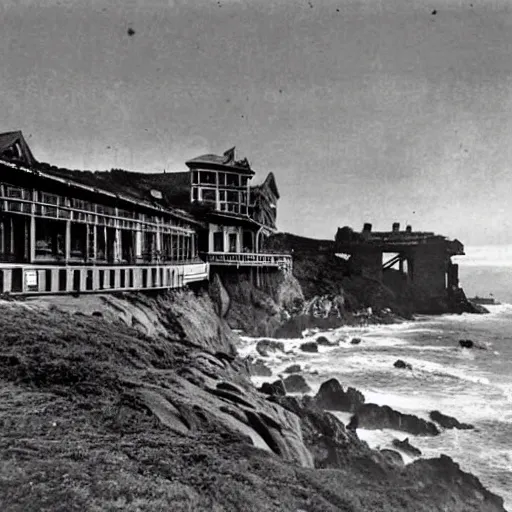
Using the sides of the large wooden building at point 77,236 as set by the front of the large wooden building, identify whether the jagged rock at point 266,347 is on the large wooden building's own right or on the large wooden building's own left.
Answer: on the large wooden building's own left

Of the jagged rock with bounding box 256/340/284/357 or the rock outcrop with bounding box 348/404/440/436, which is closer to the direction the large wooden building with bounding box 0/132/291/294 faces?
the rock outcrop

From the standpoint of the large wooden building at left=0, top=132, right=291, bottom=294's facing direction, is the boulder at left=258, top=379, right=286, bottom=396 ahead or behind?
ahead

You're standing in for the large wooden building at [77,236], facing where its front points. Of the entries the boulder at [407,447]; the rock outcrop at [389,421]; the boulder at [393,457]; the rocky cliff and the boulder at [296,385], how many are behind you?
0

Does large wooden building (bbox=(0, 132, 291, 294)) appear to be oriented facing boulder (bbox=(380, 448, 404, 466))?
yes

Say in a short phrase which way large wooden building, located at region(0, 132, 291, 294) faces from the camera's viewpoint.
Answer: facing the viewer and to the right of the viewer

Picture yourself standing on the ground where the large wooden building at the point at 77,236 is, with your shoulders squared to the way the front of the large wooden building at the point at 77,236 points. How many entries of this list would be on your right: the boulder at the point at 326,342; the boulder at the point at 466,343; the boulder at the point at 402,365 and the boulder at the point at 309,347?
0

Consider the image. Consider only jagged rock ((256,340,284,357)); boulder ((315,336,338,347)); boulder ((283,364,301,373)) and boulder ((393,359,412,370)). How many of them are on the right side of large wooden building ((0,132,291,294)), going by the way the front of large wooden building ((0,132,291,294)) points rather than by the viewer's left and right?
0

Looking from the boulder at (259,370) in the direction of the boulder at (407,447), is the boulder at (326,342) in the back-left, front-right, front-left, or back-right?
back-left

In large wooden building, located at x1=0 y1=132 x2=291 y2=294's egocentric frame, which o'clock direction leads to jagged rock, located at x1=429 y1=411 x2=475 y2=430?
The jagged rock is roughly at 11 o'clock from the large wooden building.

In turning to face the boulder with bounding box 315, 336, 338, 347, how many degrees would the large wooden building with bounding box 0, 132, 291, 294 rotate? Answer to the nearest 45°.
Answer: approximately 90° to its left

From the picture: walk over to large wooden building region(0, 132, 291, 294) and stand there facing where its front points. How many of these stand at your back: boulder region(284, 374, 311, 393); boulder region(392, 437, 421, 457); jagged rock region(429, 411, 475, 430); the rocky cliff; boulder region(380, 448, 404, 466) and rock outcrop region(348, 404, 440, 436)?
0

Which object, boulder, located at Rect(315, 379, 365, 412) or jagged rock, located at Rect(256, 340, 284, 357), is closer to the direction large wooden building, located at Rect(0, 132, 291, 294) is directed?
the boulder

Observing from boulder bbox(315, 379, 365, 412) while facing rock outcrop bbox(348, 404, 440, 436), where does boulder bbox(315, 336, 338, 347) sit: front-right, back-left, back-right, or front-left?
back-left
